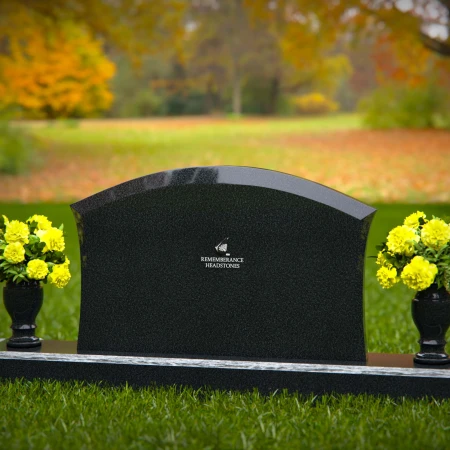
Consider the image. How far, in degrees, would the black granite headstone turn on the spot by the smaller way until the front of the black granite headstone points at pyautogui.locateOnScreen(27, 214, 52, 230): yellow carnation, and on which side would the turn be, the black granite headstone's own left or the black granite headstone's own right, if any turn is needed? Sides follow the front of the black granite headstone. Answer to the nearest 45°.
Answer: approximately 90° to the black granite headstone's own right

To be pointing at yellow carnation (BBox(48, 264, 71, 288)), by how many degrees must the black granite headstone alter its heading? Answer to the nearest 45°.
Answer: approximately 90° to its right

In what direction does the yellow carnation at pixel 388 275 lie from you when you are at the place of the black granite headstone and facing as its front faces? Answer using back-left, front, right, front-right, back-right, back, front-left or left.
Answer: left

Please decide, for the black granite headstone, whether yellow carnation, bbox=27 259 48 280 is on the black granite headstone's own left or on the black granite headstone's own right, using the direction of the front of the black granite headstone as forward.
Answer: on the black granite headstone's own right

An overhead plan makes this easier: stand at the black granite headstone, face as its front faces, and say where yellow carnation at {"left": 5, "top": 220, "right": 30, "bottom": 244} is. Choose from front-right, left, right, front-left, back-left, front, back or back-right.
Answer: right

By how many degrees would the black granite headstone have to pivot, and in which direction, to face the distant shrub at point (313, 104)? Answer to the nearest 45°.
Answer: approximately 180°

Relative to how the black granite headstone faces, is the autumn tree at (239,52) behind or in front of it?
behind

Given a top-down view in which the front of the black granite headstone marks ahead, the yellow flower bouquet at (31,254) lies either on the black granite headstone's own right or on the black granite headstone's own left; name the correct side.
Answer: on the black granite headstone's own right

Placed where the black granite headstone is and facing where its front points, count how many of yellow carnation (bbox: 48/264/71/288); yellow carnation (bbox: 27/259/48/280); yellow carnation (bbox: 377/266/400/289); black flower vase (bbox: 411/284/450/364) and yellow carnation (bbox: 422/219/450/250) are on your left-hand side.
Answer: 3

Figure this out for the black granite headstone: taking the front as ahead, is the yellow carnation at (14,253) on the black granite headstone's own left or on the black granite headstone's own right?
on the black granite headstone's own right

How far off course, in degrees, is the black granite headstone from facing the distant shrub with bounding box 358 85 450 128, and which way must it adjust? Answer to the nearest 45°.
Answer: approximately 180°

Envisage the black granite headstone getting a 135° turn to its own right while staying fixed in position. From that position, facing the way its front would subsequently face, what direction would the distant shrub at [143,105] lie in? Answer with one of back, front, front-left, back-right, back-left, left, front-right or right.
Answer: front-right

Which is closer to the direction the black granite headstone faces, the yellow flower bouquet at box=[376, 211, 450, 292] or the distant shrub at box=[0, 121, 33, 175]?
the yellow flower bouquet

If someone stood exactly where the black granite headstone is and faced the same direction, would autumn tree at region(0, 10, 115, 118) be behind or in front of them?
behind

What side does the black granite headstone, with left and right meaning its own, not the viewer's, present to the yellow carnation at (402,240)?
left

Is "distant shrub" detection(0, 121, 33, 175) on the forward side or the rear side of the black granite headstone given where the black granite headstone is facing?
on the rear side

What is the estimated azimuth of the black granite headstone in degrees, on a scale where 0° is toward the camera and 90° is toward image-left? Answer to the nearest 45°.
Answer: approximately 0°
